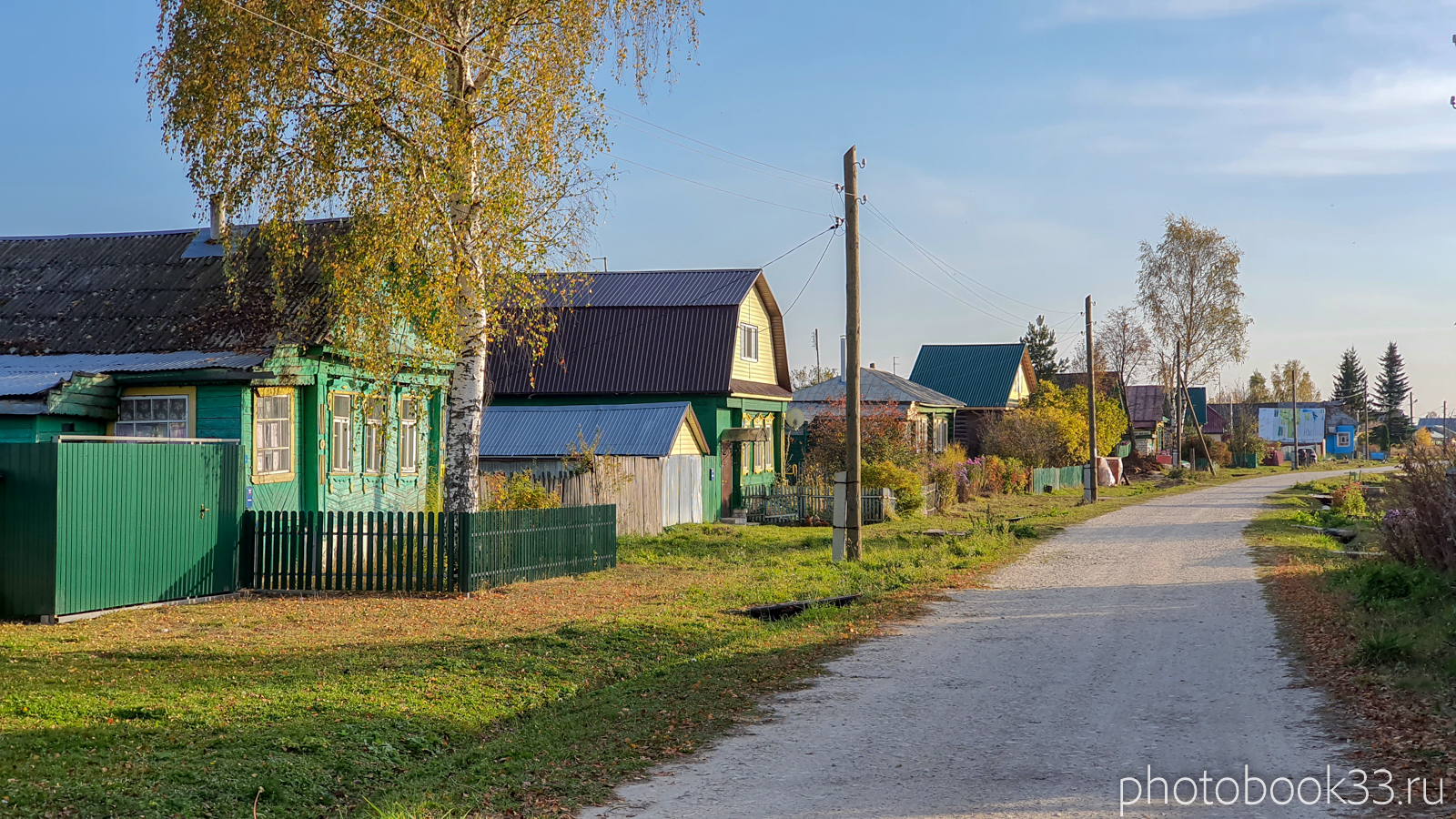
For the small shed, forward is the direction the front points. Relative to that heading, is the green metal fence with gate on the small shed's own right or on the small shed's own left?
on the small shed's own right

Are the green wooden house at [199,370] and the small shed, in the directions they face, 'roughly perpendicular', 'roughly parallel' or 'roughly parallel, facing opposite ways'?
roughly parallel

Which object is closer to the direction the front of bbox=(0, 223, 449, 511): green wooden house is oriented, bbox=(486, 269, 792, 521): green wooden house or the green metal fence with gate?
the green metal fence with gate

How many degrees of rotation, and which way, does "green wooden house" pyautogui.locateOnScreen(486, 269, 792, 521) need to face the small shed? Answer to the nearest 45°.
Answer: approximately 45° to its right

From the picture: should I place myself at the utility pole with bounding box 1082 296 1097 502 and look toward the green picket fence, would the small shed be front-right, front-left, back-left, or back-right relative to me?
front-right

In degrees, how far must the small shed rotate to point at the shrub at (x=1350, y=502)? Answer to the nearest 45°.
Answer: approximately 45° to its left

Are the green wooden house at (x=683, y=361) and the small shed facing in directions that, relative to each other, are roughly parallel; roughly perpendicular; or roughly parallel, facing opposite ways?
roughly parallel

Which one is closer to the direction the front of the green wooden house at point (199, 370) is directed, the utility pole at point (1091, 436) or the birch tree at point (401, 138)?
the birch tree

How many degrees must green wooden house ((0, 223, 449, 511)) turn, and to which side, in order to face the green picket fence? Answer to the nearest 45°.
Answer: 0° — it already faces it

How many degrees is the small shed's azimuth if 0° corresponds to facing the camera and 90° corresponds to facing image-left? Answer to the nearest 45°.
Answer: approximately 315°

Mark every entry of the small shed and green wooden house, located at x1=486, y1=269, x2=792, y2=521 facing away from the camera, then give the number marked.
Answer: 0

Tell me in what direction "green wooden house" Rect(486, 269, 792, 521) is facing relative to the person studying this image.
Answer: facing the viewer and to the right of the viewer

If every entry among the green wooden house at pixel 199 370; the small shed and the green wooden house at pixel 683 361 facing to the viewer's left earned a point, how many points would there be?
0

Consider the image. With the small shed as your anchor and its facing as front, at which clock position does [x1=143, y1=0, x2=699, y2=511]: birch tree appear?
The birch tree is roughly at 2 o'clock from the small shed.
